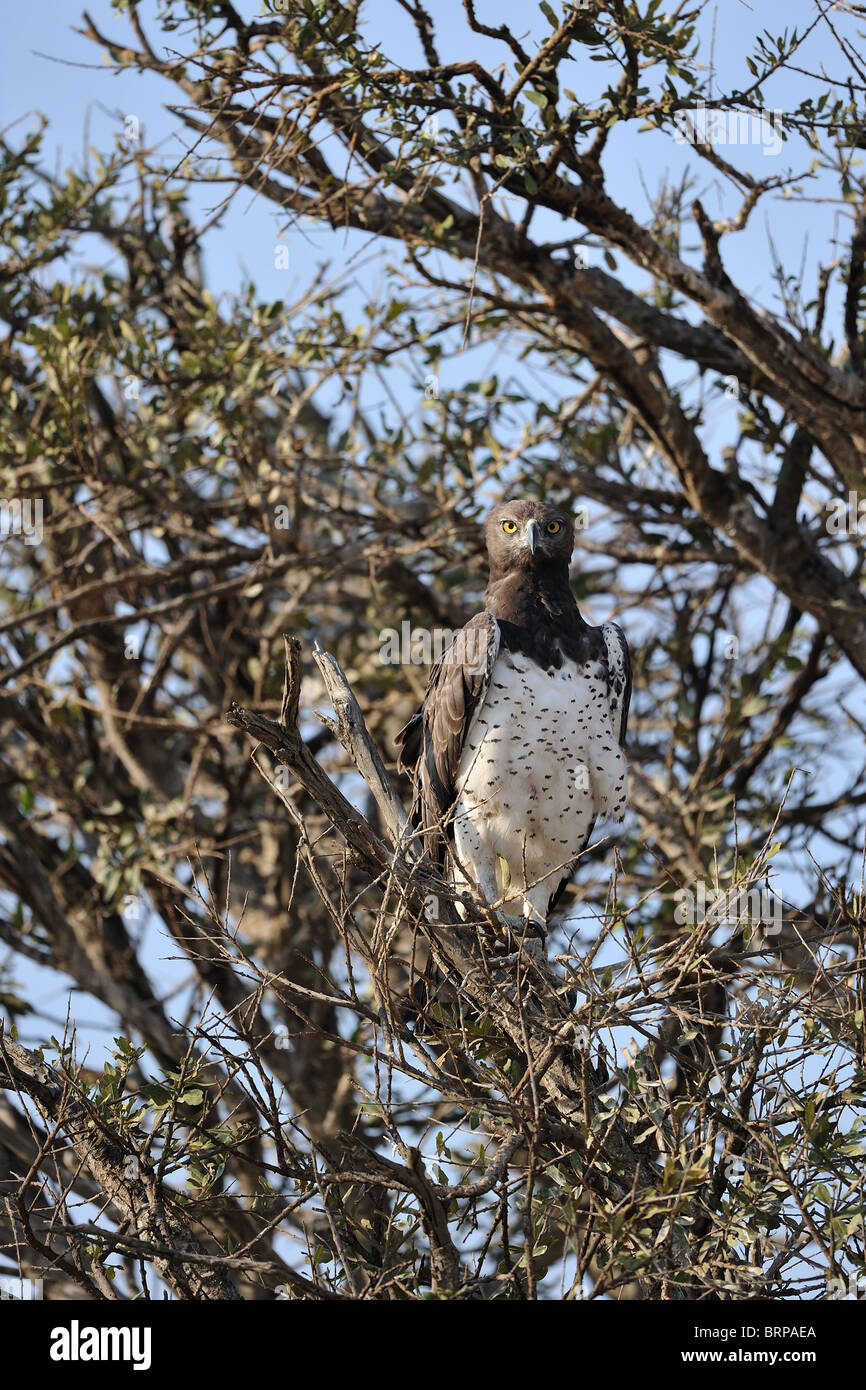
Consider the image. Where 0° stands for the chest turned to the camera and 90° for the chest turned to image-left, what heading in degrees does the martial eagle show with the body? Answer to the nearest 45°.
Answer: approximately 0°
